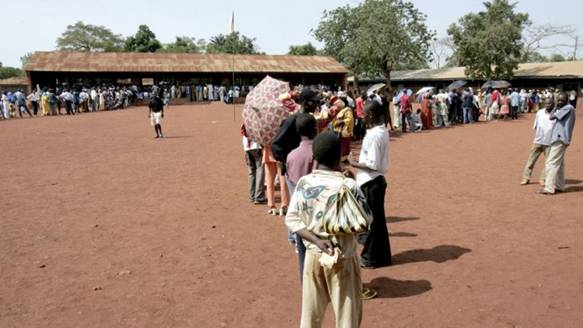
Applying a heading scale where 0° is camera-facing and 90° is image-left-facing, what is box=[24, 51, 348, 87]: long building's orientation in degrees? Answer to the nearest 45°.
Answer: approximately 0°

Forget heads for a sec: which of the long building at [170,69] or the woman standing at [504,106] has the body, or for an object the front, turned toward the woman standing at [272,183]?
the long building

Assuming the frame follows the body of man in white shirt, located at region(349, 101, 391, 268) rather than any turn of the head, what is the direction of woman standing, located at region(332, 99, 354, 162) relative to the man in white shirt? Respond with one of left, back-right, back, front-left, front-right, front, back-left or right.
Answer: right

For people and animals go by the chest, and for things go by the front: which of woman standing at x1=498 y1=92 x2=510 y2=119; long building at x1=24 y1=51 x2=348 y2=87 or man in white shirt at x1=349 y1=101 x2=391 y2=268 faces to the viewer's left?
the man in white shirt

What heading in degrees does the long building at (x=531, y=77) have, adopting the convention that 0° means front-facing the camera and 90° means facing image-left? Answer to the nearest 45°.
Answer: approximately 0°

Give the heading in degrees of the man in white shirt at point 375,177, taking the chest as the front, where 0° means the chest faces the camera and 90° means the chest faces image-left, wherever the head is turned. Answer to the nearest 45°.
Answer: approximately 90°
